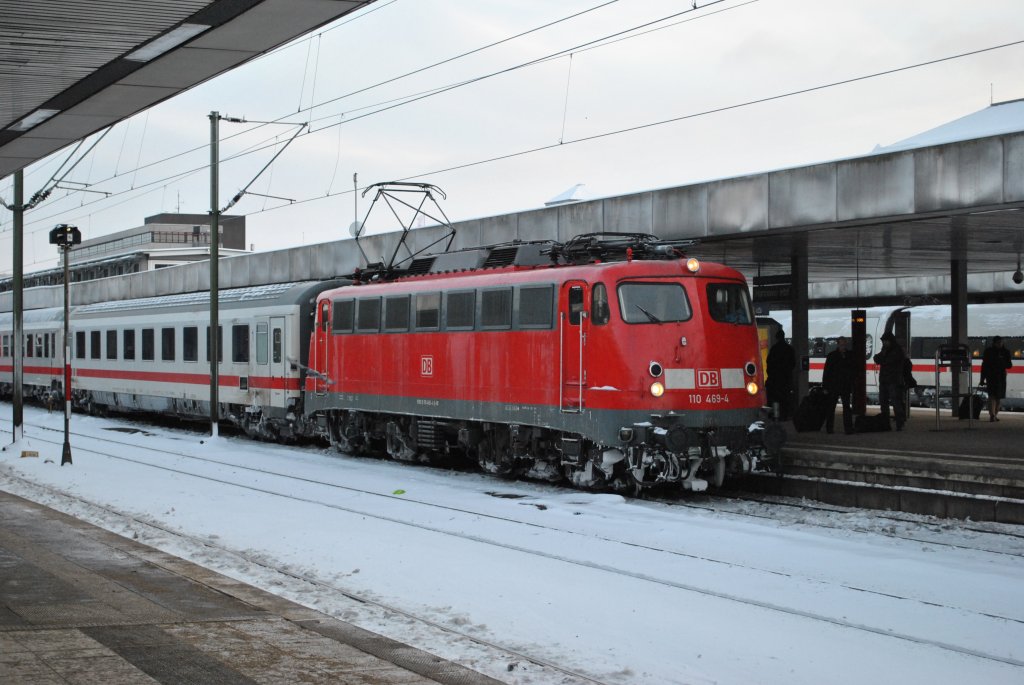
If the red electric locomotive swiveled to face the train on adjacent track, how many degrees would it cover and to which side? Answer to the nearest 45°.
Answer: approximately 90° to its left

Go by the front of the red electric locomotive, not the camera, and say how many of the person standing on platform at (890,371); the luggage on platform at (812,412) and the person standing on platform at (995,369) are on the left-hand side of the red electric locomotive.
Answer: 3

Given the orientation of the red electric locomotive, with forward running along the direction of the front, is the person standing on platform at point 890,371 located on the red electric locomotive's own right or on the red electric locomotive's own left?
on the red electric locomotive's own left

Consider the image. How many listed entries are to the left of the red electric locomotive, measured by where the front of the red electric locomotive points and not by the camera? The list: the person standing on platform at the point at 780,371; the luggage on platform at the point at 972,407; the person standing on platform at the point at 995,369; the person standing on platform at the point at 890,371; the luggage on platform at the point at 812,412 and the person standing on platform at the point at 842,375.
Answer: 6

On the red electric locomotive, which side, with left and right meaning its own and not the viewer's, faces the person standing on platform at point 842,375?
left

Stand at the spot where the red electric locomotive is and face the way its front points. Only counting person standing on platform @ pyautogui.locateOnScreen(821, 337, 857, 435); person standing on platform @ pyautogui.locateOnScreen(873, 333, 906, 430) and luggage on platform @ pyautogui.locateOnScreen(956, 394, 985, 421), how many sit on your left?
3

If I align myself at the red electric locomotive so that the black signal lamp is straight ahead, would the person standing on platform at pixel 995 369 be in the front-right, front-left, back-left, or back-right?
back-right

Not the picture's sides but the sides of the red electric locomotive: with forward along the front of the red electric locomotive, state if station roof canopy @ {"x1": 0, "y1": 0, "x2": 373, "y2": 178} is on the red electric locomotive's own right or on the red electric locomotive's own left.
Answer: on the red electric locomotive's own right

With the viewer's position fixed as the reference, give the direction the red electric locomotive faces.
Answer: facing the viewer and to the right of the viewer

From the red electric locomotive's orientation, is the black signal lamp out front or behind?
behind

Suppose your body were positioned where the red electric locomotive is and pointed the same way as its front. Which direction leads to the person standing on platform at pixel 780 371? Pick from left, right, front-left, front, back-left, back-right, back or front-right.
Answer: left
